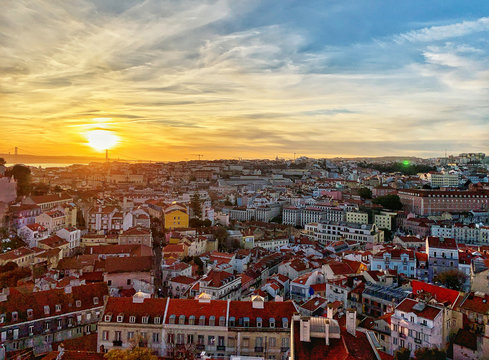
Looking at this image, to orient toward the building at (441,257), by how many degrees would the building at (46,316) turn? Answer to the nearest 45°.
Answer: approximately 45° to its left

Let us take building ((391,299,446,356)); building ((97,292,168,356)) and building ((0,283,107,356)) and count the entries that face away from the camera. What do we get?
0

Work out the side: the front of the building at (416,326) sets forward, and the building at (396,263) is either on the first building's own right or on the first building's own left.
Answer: on the first building's own right

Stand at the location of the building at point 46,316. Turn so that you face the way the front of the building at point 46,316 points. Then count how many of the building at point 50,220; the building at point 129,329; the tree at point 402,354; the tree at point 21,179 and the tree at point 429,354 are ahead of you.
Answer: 3

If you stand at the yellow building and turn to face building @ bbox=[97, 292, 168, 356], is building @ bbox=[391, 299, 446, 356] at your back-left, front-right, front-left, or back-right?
front-left

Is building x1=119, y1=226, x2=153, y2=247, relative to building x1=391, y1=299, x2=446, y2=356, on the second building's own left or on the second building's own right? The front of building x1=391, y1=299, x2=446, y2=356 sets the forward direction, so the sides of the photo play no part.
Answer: on the second building's own right

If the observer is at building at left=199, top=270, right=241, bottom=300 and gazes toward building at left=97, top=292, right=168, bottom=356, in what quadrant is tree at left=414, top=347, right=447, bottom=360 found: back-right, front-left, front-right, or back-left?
front-left

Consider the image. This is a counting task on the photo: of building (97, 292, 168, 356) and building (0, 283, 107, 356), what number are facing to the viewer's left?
0

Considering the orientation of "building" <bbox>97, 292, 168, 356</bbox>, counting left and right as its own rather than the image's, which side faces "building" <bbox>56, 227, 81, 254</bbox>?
back

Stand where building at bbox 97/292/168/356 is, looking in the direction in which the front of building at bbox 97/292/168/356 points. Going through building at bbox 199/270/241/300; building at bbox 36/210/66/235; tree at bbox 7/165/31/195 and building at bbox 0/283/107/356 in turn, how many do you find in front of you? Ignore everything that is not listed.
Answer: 0

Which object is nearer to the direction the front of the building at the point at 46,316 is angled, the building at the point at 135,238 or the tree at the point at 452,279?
the tree

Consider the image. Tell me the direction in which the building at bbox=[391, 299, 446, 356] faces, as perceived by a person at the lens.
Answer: facing the viewer and to the left of the viewer

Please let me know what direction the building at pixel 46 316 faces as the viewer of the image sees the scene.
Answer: facing the viewer and to the right of the viewer

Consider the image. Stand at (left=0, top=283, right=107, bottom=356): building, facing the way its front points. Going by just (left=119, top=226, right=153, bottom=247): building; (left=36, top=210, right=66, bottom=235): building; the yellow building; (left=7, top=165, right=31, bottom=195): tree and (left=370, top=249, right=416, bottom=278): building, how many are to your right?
0

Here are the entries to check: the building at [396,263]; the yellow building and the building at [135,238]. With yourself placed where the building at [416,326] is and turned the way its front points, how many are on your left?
0

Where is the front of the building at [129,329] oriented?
toward the camera

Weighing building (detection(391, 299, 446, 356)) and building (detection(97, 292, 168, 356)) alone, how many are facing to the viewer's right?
0

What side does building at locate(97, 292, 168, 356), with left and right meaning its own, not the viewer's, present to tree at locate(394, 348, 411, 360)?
left

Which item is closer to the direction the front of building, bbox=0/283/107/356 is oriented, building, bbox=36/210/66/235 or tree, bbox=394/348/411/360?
the tree

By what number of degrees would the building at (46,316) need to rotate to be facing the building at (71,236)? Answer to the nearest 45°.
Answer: approximately 135° to its left

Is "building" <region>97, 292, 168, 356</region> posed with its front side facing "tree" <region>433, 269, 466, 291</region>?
no

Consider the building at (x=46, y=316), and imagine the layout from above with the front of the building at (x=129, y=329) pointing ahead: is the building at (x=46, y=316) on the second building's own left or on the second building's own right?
on the second building's own right
